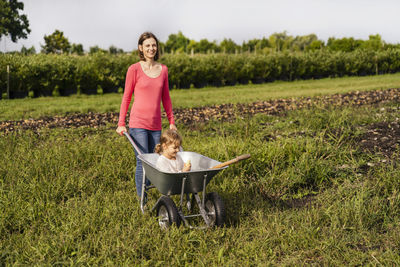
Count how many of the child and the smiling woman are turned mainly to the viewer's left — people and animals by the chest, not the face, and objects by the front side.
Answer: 0

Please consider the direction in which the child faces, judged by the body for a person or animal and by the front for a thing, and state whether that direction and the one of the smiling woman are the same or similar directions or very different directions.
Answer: same or similar directions

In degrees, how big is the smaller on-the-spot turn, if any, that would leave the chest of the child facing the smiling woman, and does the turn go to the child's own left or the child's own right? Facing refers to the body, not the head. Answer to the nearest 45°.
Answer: approximately 135° to the child's own left

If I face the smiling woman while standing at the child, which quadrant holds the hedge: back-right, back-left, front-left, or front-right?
front-right

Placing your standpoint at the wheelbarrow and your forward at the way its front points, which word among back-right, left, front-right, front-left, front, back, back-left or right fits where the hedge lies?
back-left

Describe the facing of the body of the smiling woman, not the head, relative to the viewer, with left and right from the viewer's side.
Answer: facing the viewer and to the right of the viewer

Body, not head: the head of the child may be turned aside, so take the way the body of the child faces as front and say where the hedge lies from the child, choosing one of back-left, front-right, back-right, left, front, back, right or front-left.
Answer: back-left

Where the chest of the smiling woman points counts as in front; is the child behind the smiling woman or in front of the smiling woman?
in front

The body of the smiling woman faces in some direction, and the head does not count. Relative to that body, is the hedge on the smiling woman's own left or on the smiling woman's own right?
on the smiling woman's own left
